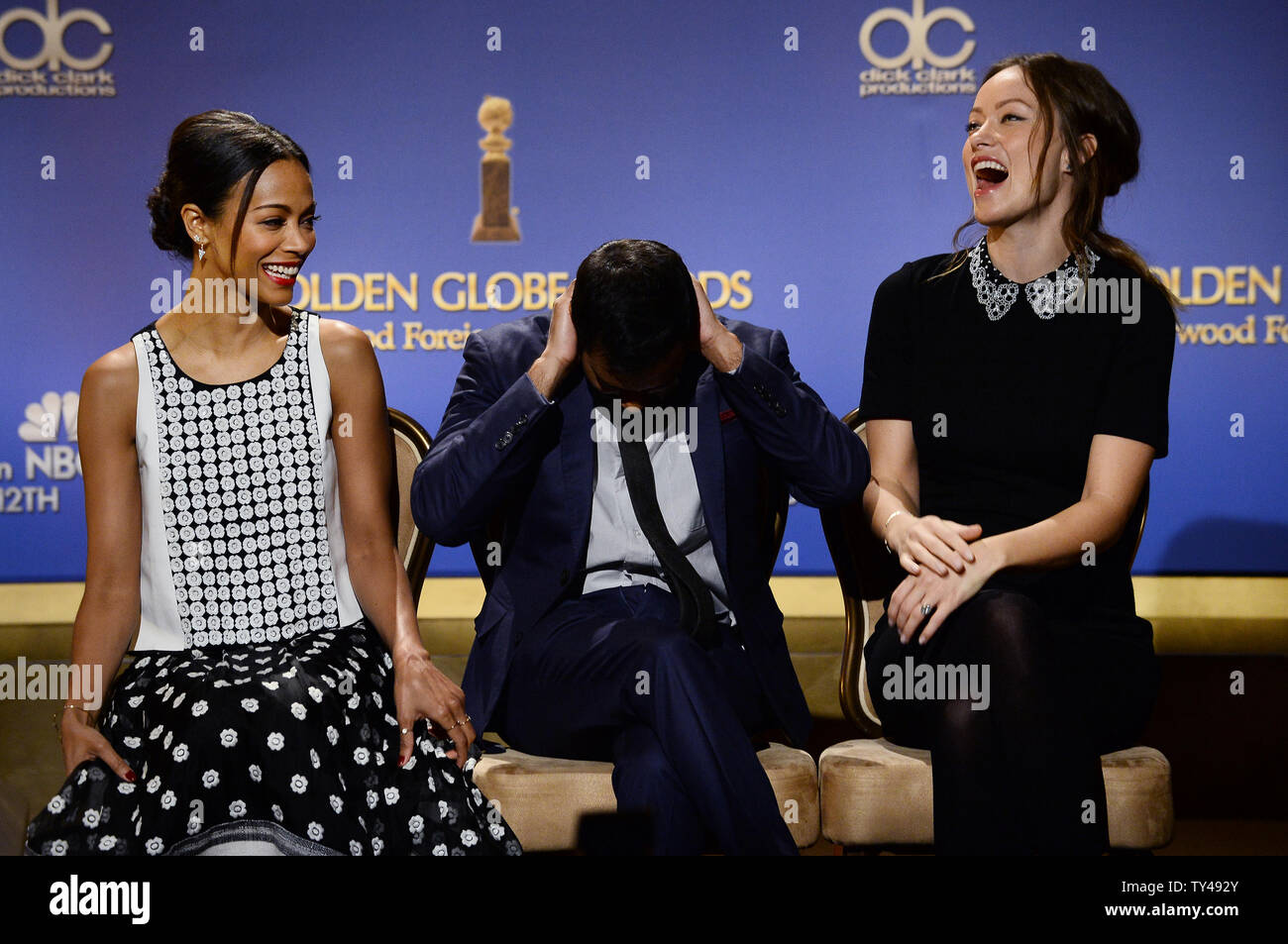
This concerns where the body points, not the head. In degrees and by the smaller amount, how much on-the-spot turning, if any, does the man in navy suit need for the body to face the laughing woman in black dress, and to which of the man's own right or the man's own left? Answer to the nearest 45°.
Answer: approximately 90° to the man's own left

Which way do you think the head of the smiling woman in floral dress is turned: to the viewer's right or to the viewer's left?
to the viewer's right

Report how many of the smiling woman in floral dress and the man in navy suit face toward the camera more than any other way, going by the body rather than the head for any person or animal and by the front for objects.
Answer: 2

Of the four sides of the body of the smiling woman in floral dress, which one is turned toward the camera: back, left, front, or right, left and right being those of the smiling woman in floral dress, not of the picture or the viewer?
front

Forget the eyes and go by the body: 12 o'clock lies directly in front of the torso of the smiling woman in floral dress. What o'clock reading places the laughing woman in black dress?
The laughing woman in black dress is roughly at 9 o'clock from the smiling woman in floral dress.
